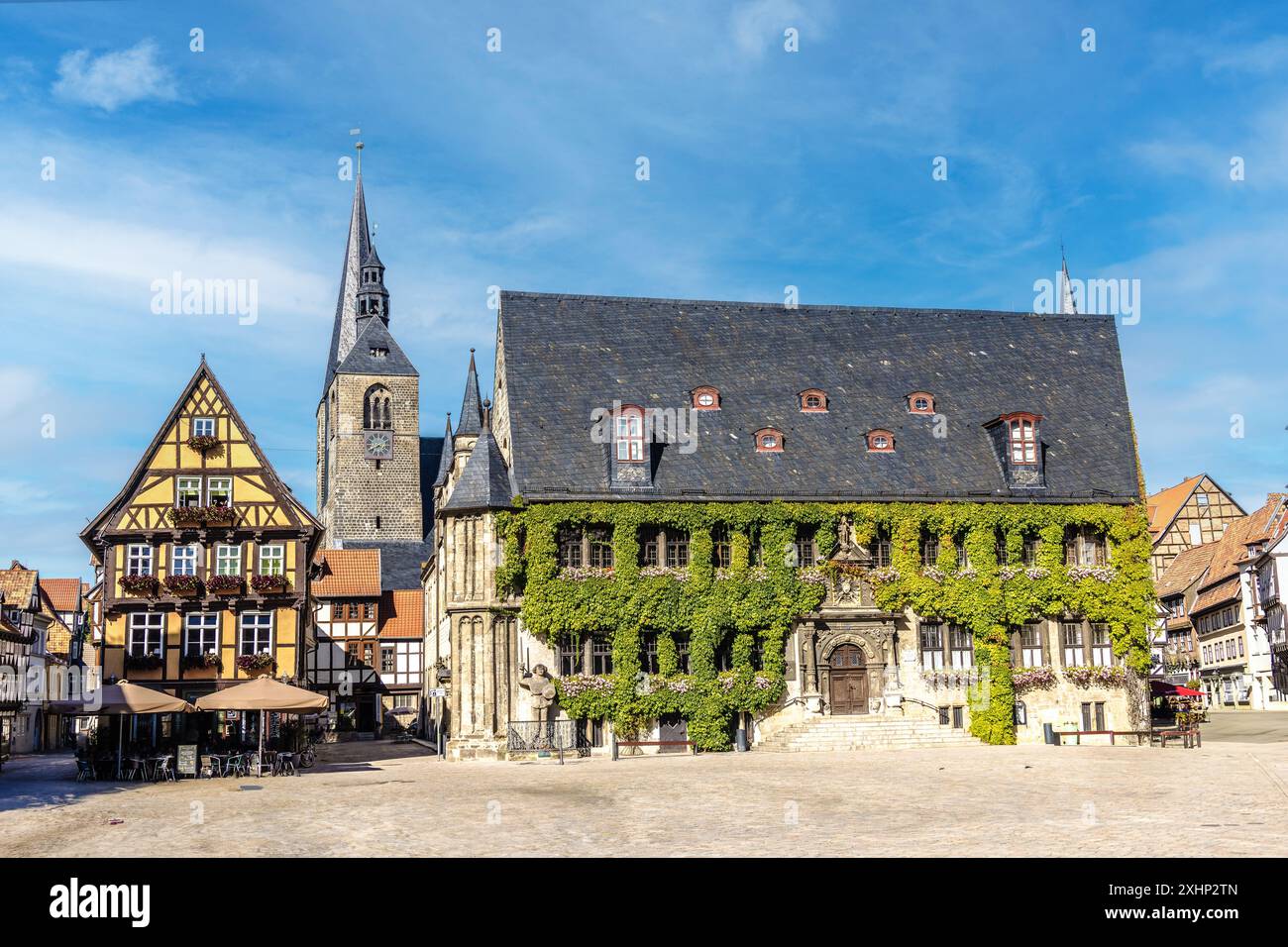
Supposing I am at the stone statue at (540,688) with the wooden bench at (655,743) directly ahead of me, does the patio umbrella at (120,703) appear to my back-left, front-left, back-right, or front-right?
back-right

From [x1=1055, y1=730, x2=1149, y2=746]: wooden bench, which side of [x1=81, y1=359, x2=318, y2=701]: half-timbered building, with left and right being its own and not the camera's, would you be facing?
left

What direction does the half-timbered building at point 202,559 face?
toward the camera

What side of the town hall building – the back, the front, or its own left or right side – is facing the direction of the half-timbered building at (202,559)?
right

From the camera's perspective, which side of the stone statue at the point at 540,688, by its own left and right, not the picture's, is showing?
front

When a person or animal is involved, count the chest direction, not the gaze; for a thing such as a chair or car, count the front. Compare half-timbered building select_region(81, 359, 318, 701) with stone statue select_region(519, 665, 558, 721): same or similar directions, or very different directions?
same or similar directions

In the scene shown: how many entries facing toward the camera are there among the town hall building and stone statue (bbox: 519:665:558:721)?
2

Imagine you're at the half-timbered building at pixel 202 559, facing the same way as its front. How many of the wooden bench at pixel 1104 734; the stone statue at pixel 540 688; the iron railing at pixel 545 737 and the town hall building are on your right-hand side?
0

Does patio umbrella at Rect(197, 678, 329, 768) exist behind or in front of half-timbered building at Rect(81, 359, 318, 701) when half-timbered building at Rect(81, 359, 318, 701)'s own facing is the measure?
in front

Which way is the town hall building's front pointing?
toward the camera

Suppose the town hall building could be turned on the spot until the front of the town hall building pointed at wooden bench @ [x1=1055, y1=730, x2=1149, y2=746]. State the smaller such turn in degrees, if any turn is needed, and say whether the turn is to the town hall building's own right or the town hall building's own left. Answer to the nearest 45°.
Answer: approximately 90° to the town hall building's own left

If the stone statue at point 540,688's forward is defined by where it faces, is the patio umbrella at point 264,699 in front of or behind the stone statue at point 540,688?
in front

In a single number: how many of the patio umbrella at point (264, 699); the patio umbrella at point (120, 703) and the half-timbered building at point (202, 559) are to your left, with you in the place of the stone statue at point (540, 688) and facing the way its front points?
0

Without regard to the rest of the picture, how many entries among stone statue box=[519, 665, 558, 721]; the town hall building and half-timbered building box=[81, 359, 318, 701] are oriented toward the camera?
3

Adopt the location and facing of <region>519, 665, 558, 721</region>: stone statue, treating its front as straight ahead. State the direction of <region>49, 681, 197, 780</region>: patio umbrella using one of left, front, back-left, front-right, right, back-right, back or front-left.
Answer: front-right

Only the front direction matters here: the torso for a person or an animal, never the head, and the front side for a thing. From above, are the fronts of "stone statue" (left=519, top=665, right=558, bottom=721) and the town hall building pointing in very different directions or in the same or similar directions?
same or similar directions

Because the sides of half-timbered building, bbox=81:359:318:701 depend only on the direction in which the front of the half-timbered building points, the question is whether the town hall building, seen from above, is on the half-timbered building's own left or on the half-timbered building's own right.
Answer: on the half-timbered building's own left

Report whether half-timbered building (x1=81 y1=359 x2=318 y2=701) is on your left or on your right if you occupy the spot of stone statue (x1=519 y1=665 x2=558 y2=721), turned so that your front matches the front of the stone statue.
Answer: on your right

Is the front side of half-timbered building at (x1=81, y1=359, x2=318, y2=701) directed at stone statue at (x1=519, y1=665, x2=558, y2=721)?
no
